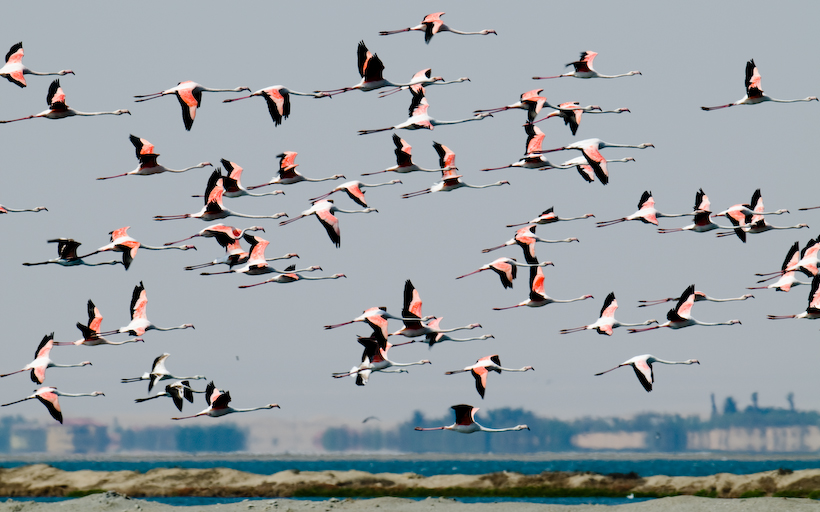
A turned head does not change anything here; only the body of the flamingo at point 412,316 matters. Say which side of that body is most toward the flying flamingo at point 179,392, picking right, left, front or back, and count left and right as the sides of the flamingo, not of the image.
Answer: back

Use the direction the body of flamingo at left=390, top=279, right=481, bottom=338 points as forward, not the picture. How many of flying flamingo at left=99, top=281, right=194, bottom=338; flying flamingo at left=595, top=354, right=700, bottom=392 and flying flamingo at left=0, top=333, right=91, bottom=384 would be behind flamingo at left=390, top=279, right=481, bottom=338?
2

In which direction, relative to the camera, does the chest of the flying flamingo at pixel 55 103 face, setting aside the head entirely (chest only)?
to the viewer's right

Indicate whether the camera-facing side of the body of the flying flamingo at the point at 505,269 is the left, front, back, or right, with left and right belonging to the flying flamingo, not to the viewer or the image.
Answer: right

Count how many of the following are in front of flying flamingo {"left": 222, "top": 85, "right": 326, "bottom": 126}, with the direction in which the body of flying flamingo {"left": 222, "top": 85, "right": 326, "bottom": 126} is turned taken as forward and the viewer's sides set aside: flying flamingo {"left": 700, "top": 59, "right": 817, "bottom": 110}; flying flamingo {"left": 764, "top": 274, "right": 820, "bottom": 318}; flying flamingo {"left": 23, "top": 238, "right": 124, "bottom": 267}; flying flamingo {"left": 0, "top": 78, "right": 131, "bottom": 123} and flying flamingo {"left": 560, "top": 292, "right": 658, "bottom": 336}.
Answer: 3

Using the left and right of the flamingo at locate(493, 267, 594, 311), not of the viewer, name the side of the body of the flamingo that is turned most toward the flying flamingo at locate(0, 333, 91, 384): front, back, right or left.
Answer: back

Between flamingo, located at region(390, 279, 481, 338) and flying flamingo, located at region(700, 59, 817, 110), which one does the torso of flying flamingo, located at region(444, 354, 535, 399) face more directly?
the flying flamingo

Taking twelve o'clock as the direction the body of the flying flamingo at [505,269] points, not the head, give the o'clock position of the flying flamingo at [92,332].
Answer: the flying flamingo at [92,332] is roughly at 6 o'clock from the flying flamingo at [505,269].

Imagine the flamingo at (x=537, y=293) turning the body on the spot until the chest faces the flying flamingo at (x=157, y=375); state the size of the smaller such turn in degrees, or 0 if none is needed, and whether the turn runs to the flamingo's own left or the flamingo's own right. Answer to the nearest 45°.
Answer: approximately 180°

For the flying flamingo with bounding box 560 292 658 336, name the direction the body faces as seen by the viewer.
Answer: to the viewer's right

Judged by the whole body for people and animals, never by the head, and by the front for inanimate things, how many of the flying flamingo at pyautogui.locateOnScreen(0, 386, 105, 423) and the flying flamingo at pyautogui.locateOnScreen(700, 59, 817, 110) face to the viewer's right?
2

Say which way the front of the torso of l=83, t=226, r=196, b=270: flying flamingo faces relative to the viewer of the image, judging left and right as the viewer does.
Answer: facing to the right of the viewer

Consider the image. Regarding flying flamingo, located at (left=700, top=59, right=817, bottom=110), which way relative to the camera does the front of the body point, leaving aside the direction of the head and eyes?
to the viewer's right
